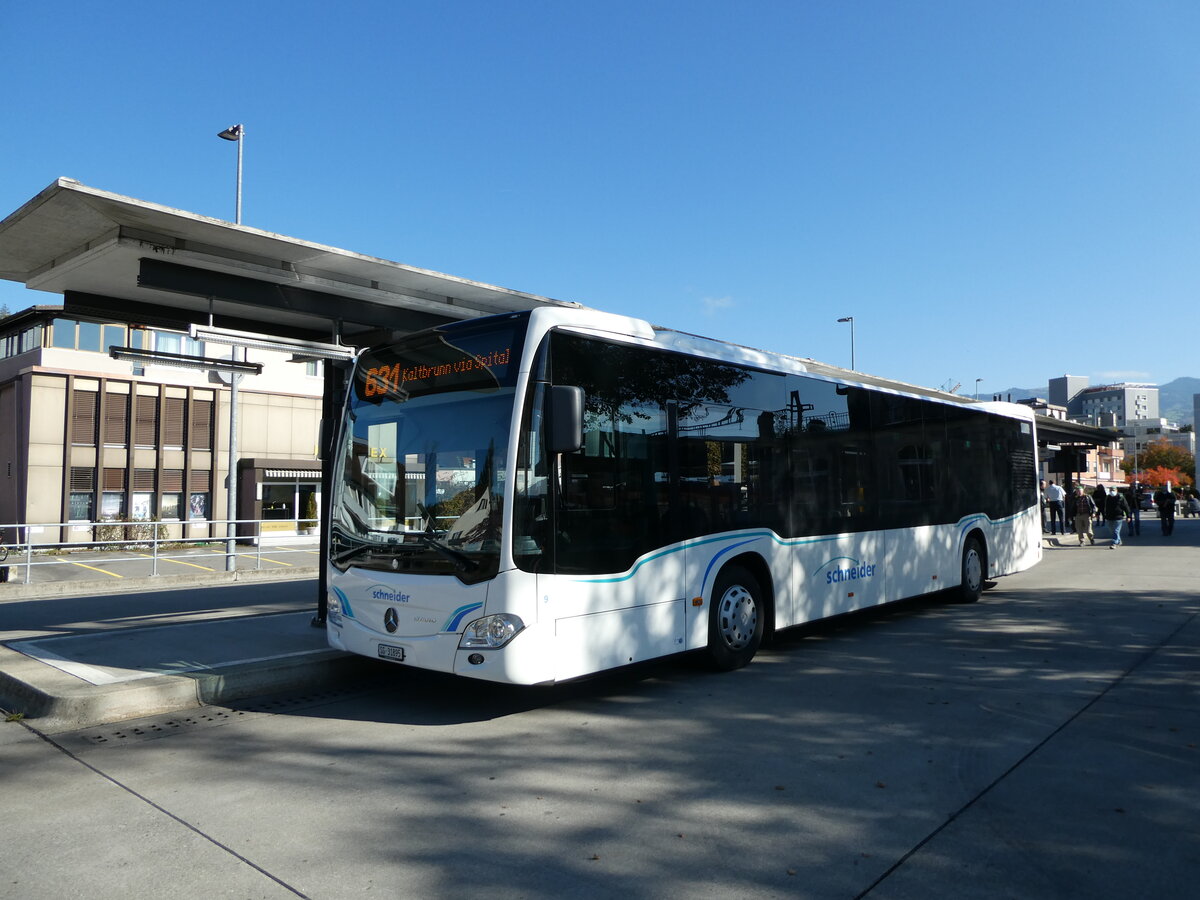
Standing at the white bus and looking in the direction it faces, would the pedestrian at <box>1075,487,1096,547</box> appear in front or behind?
behind

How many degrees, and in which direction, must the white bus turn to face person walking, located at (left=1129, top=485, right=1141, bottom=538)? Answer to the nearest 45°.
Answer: approximately 180°

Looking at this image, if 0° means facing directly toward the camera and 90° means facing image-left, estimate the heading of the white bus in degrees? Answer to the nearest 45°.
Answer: approximately 45°

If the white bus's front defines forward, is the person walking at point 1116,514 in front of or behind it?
behind

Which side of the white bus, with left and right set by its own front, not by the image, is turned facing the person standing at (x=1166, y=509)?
back

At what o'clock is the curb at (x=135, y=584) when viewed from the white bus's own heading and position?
The curb is roughly at 3 o'clock from the white bus.

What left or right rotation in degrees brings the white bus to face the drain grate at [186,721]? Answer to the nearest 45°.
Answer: approximately 45° to its right
